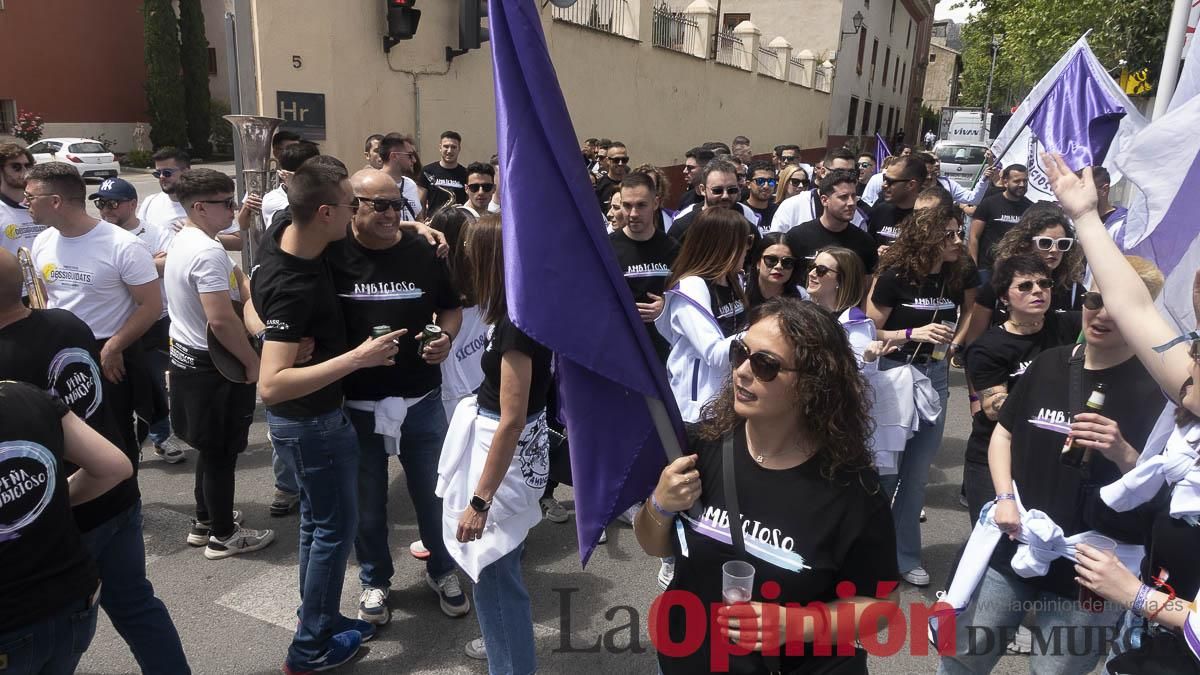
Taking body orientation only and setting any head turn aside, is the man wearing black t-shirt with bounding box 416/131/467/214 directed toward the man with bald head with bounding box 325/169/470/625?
yes

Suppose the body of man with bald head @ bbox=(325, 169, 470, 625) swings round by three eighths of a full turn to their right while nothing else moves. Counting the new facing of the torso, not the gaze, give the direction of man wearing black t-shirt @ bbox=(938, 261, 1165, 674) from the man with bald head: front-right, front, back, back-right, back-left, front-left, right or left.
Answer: back

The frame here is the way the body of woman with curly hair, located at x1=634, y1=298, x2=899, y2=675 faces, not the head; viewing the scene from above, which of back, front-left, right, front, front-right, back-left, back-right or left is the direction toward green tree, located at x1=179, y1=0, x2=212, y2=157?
right

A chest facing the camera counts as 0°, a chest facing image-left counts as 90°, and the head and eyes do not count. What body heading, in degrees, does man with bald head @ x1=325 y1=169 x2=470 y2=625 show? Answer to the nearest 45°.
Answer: approximately 0°

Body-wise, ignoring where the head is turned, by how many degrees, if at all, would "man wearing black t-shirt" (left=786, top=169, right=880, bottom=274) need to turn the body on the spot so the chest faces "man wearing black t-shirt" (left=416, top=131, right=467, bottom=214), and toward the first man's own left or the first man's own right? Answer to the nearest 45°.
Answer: approximately 135° to the first man's own right

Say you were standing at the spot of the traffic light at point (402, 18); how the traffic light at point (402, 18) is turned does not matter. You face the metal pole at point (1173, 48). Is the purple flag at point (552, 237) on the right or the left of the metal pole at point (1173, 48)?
right

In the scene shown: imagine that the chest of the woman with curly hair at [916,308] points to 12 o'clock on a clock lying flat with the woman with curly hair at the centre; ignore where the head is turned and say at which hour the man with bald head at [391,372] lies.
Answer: The man with bald head is roughly at 3 o'clock from the woman with curly hair.

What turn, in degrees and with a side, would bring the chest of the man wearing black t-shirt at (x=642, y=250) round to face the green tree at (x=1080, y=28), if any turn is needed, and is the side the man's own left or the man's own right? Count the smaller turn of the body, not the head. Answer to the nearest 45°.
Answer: approximately 135° to the man's own left

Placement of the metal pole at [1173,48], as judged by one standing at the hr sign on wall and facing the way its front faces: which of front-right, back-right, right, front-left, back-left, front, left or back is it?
front-left

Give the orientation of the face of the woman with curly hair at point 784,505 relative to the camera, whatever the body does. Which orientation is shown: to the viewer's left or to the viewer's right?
to the viewer's left

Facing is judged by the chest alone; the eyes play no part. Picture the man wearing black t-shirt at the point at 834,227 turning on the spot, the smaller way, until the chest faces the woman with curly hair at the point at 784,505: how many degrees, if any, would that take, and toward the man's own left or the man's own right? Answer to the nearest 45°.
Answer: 0° — they already face them

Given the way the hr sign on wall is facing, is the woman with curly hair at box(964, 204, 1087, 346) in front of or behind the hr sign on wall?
in front

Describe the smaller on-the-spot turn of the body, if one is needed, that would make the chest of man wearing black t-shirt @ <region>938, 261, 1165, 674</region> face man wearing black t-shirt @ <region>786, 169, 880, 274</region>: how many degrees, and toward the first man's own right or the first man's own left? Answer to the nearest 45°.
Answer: approximately 135° to the first man's own right
